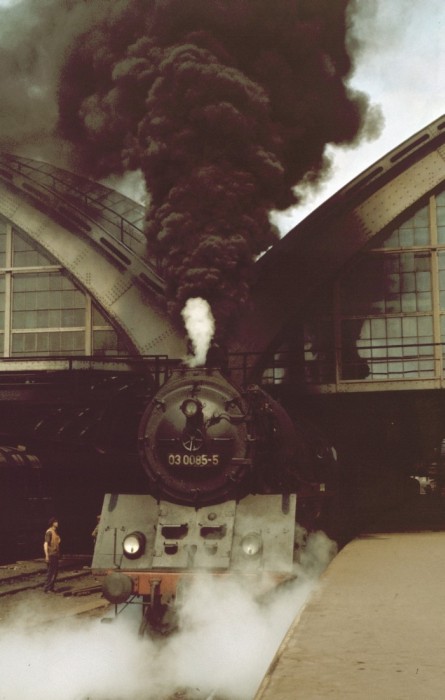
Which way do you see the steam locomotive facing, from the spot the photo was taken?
facing the viewer and to the left of the viewer

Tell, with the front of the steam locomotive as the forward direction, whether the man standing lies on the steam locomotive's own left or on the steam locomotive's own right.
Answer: on the steam locomotive's own right
